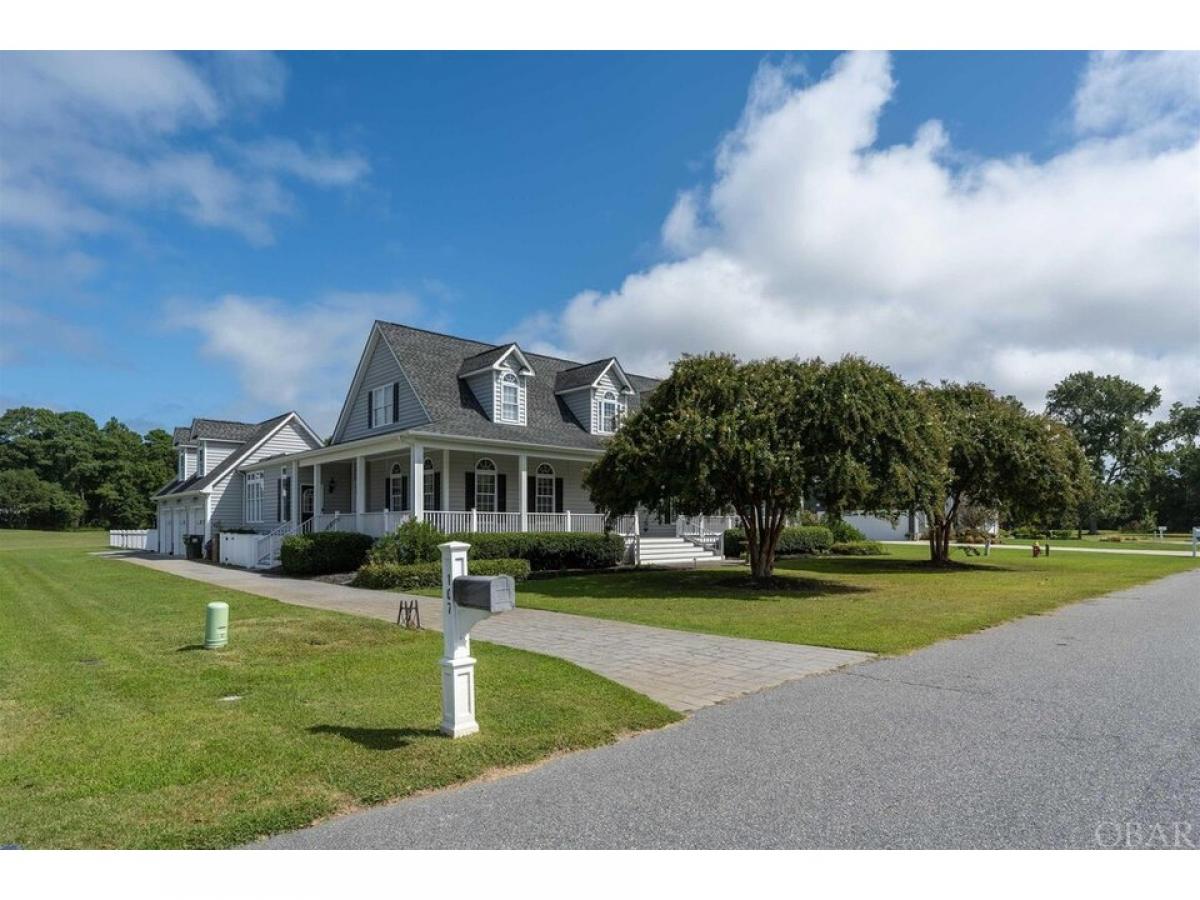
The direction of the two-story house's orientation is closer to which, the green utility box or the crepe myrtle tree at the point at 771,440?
the crepe myrtle tree

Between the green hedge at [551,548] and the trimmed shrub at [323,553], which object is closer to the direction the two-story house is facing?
the green hedge

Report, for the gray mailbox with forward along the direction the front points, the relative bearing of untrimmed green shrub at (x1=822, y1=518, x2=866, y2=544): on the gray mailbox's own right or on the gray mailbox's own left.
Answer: on the gray mailbox's own left

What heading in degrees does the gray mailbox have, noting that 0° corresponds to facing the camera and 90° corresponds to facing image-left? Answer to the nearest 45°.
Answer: approximately 315°

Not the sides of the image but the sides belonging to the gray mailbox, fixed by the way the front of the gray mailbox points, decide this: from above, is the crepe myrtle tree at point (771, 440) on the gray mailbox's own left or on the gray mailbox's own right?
on the gray mailbox's own left
